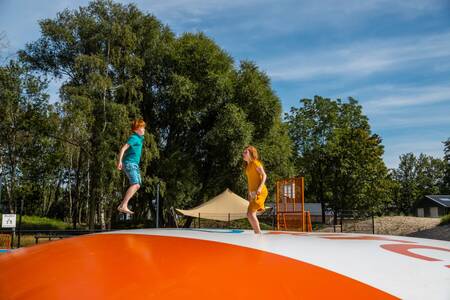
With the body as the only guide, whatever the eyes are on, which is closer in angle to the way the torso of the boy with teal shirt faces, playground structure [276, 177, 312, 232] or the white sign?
the playground structure

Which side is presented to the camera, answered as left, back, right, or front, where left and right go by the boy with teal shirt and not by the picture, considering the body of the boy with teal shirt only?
right

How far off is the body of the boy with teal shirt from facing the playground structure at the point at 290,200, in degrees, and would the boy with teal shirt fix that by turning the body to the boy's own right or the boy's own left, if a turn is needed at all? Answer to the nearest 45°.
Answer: approximately 45° to the boy's own left

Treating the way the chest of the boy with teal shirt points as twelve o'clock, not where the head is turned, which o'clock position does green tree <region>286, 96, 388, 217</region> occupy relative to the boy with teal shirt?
The green tree is roughly at 10 o'clock from the boy with teal shirt.

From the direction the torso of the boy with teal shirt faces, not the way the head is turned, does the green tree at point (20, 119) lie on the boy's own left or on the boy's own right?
on the boy's own left

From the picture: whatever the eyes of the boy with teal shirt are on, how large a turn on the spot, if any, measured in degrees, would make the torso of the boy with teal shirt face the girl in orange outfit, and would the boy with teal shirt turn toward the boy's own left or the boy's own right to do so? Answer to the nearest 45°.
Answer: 0° — they already face them

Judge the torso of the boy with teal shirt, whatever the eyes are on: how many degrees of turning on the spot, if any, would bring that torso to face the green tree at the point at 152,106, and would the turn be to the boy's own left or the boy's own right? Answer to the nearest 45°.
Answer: approximately 90° to the boy's own left
